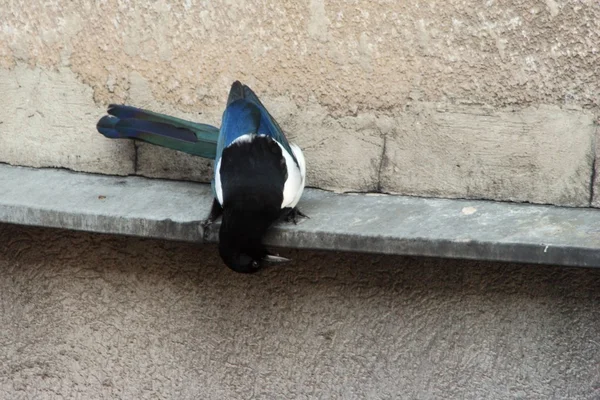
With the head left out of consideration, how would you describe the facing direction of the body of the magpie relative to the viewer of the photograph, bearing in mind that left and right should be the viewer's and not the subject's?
facing the viewer
